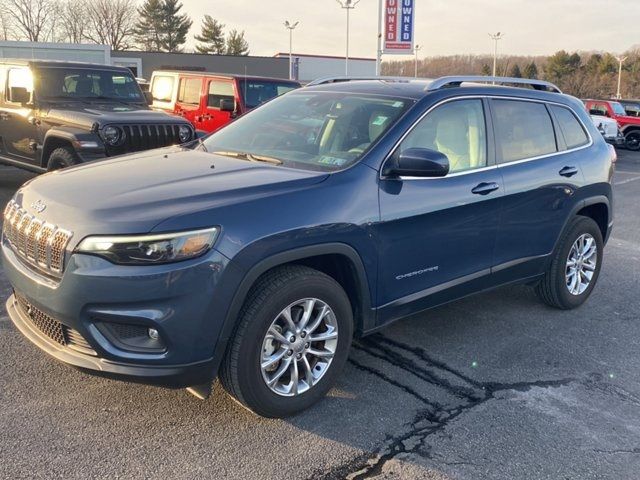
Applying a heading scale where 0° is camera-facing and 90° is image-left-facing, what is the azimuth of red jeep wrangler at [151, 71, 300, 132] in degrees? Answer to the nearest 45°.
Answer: approximately 315°

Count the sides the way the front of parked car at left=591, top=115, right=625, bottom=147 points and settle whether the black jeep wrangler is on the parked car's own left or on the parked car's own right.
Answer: on the parked car's own right

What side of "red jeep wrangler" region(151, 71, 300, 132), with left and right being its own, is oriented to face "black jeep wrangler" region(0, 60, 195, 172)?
right

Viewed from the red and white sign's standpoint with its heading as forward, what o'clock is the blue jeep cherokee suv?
The blue jeep cherokee suv is roughly at 12 o'clock from the red and white sign.

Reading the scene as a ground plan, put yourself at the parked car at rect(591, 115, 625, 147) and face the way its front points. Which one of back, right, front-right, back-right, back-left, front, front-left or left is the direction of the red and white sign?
back-right

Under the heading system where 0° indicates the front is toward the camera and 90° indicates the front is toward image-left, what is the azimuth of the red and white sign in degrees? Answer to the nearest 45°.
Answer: approximately 0°

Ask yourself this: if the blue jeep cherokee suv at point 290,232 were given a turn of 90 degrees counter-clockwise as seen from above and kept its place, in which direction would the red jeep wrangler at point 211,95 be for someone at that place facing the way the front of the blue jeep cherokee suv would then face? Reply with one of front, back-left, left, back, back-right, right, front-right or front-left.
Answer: back-left

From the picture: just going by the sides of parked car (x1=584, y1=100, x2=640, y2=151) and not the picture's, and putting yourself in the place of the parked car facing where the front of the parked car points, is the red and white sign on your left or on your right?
on your right

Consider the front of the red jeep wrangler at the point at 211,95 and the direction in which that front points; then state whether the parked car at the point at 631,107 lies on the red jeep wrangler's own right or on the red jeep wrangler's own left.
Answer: on the red jeep wrangler's own left
